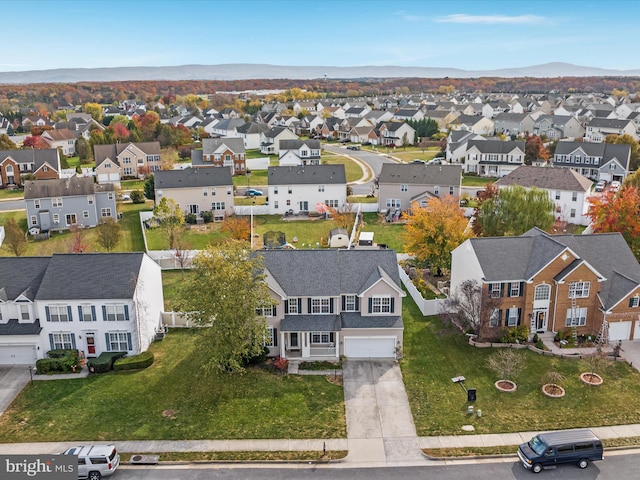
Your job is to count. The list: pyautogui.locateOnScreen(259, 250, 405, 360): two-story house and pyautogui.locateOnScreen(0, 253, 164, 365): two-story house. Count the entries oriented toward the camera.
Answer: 2

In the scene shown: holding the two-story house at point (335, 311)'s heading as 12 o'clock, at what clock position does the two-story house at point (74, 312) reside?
the two-story house at point (74, 312) is roughly at 3 o'clock from the two-story house at point (335, 311).

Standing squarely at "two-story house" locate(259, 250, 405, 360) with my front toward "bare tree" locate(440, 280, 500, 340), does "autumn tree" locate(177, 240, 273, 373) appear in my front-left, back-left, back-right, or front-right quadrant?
back-right

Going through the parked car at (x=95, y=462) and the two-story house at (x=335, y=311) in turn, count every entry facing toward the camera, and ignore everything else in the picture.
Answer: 1

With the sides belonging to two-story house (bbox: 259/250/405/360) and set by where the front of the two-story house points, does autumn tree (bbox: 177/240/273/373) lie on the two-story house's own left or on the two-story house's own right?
on the two-story house's own right

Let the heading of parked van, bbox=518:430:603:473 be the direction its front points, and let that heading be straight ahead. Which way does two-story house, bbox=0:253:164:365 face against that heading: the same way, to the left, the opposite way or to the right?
to the left

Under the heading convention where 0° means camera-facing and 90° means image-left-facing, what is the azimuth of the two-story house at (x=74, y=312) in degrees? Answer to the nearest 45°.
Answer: approximately 0°

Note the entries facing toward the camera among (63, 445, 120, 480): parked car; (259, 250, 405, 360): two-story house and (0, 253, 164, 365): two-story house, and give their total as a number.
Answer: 2

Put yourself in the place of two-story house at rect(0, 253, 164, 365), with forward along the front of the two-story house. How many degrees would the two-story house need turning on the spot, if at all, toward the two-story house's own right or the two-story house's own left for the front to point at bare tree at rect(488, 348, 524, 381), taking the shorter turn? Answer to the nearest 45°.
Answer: approximately 45° to the two-story house's own left

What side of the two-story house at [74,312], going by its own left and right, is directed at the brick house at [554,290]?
left
